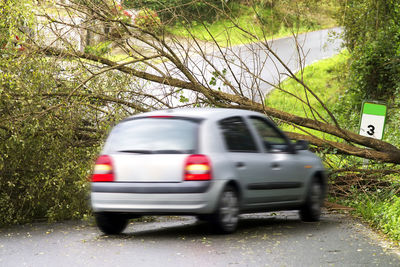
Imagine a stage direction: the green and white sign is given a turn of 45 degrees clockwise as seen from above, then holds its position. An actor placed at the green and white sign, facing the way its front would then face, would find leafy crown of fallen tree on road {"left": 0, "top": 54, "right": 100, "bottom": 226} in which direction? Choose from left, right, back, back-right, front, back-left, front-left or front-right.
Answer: front

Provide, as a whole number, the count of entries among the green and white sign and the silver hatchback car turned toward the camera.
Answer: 1

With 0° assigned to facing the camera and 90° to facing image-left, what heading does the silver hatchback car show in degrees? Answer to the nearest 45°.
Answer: approximately 225°

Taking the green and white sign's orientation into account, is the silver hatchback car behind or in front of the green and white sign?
in front

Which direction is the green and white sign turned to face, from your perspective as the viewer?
facing the viewer

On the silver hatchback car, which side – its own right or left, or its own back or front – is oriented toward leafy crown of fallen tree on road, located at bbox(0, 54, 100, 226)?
left
